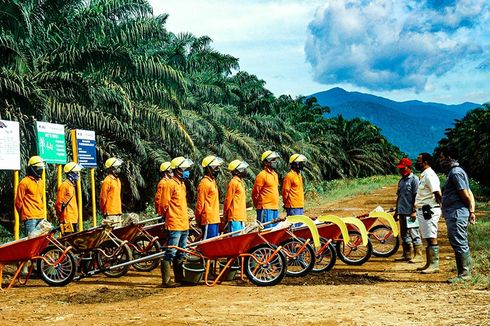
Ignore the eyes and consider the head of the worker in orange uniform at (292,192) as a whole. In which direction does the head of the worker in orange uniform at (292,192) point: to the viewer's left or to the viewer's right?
to the viewer's right

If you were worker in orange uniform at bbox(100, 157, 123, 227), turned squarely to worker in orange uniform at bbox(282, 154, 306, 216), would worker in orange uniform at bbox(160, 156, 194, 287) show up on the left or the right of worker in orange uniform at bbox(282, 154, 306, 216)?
right

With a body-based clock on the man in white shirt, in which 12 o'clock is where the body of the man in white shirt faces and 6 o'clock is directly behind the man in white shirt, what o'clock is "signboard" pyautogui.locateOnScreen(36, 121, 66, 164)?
The signboard is roughly at 12 o'clock from the man in white shirt.

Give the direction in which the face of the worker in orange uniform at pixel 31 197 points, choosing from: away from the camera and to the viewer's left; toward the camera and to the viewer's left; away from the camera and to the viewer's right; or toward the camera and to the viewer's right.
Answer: toward the camera and to the viewer's right

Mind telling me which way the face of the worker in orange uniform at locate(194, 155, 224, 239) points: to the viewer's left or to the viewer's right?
to the viewer's right

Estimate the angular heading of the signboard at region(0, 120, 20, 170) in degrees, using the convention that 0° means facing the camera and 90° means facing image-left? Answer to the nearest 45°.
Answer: approximately 0°

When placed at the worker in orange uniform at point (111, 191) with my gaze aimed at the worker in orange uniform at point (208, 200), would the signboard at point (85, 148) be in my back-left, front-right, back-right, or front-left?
back-left

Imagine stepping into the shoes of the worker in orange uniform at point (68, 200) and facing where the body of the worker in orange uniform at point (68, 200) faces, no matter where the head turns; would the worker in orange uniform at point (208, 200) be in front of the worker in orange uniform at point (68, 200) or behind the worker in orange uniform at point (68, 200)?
in front

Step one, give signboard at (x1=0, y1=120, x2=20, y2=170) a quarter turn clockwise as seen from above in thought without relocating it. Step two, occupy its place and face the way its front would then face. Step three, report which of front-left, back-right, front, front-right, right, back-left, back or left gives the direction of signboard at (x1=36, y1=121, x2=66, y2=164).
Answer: back-right

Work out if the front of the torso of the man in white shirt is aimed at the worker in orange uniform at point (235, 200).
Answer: yes

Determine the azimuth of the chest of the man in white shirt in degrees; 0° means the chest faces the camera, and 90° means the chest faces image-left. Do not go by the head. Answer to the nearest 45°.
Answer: approximately 90°
